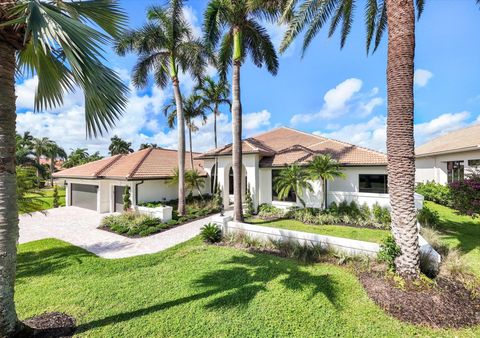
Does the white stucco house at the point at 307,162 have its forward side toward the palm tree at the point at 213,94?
no

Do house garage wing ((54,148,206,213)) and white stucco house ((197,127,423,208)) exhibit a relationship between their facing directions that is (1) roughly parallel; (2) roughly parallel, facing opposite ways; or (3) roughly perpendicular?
roughly parallel

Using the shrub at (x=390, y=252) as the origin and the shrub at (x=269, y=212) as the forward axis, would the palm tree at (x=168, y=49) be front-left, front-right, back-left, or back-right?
front-left

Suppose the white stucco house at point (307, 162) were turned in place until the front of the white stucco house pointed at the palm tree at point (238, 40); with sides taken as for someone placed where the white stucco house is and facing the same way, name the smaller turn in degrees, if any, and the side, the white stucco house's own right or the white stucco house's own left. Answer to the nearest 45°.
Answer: approximately 45° to the white stucco house's own right

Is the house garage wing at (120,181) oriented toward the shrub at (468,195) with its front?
no

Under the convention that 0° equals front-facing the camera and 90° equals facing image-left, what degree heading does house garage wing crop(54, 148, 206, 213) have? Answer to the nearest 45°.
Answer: approximately 45°

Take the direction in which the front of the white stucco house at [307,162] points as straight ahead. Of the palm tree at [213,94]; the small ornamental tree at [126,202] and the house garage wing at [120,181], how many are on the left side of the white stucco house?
0

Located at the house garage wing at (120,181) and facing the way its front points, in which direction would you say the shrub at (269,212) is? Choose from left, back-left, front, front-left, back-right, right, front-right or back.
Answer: left

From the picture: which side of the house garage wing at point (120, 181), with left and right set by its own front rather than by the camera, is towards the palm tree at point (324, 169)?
left

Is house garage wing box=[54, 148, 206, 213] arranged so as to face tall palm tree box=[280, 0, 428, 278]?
no

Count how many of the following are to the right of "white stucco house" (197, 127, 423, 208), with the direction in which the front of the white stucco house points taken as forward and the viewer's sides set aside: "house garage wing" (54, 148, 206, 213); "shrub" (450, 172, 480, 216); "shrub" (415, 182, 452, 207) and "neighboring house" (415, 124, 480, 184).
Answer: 1

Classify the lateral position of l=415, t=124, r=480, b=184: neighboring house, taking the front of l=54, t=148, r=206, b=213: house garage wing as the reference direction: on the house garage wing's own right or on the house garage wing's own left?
on the house garage wing's own left

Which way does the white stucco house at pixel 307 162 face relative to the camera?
toward the camera

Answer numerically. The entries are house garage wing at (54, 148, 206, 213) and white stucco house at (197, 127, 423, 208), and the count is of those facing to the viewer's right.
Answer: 0
